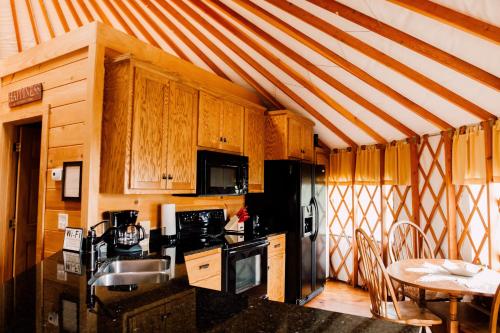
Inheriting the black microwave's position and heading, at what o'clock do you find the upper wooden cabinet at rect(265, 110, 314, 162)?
The upper wooden cabinet is roughly at 9 o'clock from the black microwave.

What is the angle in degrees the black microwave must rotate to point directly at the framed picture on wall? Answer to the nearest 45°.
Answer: approximately 90° to its right

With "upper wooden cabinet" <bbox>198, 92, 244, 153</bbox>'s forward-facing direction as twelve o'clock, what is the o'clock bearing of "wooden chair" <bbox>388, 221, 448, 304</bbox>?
The wooden chair is roughly at 10 o'clock from the upper wooden cabinet.

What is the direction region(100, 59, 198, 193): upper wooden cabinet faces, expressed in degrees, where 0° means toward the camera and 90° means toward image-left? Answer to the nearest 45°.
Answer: approximately 315°

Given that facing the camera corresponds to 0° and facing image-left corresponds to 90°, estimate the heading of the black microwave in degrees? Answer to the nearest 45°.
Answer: approximately 315°
